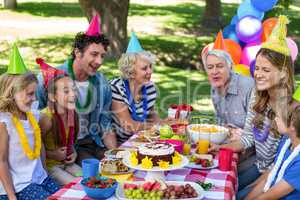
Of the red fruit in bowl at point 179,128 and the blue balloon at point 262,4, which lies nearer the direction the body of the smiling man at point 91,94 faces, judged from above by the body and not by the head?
the red fruit in bowl

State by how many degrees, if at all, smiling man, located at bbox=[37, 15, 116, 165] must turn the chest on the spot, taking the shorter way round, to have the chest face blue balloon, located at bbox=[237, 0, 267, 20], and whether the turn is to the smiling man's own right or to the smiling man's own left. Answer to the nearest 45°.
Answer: approximately 90° to the smiling man's own left

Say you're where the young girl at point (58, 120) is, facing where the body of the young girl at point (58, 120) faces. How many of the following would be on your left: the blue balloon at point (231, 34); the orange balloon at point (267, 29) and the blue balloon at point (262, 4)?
3

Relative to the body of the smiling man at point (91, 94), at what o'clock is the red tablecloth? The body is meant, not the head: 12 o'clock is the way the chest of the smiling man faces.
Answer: The red tablecloth is roughly at 1 o'clock from the smiling man.

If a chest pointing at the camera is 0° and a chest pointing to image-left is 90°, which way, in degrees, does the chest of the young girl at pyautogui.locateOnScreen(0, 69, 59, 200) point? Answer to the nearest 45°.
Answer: approximately 315°

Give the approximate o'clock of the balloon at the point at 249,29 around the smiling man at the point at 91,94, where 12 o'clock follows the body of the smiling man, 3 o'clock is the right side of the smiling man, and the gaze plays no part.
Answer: The balloon is roughly at 9 o'clock from the smiling man.

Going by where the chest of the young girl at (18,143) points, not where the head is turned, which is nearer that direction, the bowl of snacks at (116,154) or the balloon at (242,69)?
the bowl of snacks

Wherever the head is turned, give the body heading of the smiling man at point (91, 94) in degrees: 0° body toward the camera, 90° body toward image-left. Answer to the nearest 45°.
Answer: approximately 315°

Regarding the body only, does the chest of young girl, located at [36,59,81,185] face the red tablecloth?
yes

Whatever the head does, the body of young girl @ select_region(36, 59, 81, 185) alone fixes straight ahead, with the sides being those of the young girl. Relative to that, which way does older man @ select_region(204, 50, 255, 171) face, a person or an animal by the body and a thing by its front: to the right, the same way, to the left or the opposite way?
to the right

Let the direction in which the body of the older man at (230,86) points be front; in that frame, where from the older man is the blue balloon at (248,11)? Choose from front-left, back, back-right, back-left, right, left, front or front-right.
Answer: back-right
